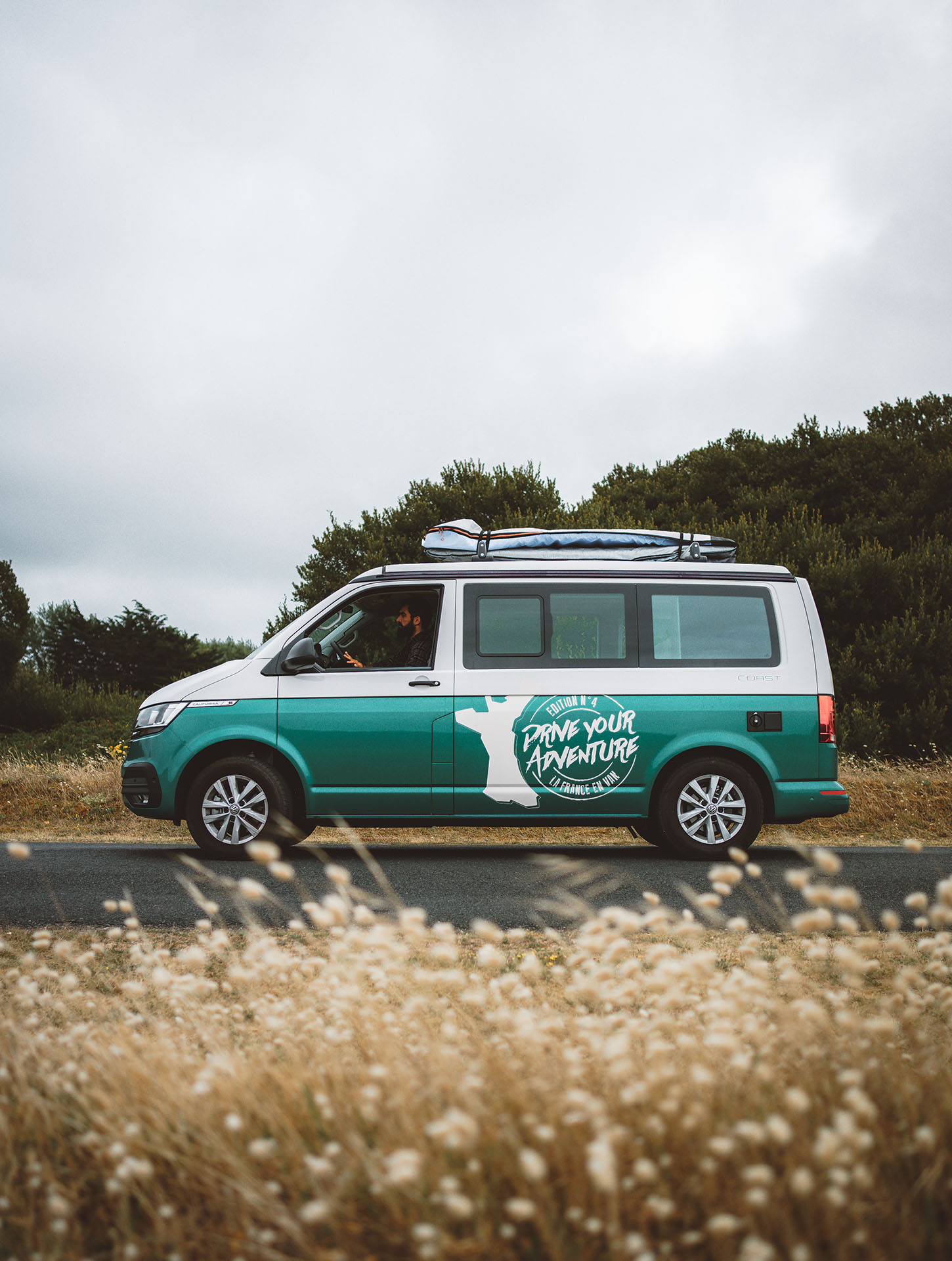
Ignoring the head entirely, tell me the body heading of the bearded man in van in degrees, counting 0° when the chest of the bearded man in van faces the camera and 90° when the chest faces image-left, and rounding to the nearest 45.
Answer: approximately 90°

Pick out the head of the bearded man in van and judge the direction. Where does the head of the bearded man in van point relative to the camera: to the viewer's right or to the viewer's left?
to the viewer's left

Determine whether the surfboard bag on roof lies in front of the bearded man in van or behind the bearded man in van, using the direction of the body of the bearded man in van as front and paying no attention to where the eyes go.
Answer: behind

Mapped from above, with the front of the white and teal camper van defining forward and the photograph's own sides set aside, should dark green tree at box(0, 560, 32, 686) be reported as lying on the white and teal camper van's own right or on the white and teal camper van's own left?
on the white and teal camper van's own right

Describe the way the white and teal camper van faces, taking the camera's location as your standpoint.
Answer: facing to the left of the viewer

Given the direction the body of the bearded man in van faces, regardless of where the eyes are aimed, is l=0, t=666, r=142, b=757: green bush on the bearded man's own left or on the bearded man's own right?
on the bearded man's own right

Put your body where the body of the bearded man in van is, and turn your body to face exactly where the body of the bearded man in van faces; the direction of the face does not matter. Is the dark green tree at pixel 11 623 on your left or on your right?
on your right
